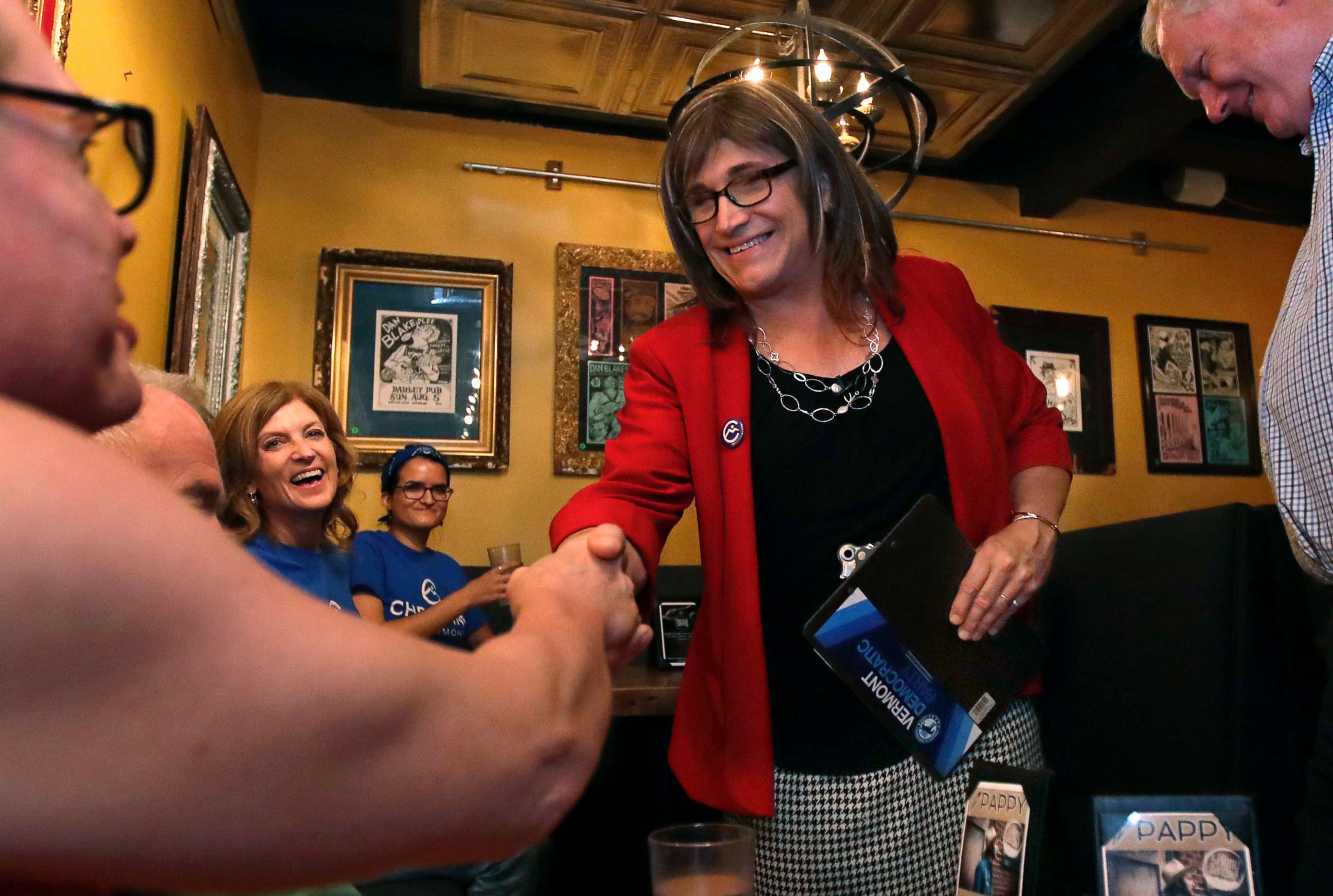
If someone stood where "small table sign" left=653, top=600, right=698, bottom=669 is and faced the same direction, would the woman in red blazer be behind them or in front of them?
in front

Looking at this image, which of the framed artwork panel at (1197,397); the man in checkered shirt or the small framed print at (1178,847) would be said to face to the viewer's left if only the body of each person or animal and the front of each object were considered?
the man in checkered shirt

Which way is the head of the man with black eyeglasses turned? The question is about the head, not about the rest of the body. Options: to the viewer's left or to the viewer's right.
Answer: to the viewer's right

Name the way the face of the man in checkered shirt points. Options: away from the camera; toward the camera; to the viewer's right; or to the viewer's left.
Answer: to the viewer's left

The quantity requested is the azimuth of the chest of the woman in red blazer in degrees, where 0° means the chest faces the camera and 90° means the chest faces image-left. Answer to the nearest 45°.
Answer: approximately 0°

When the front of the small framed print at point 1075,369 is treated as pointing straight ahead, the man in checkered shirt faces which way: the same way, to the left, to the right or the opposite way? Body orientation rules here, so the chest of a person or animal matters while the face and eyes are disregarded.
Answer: to the right

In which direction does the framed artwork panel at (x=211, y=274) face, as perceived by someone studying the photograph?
facing to the right of the viewer

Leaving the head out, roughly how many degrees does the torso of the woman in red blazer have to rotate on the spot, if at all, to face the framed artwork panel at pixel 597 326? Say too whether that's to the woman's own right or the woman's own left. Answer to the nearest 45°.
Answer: approximately 180°

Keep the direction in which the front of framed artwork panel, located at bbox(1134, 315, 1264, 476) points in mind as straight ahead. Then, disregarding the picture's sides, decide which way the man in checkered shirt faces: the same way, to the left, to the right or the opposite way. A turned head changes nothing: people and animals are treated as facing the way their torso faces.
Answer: to the right

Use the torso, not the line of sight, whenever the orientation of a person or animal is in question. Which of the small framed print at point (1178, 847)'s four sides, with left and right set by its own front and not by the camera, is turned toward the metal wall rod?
back

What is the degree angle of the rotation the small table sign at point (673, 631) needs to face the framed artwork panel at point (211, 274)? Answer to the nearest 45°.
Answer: approximately 90° to its right
